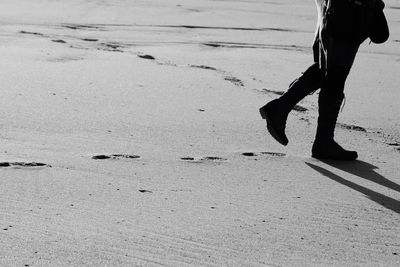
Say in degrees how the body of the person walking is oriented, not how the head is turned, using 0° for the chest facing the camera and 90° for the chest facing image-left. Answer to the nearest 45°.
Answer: approximately 270°
